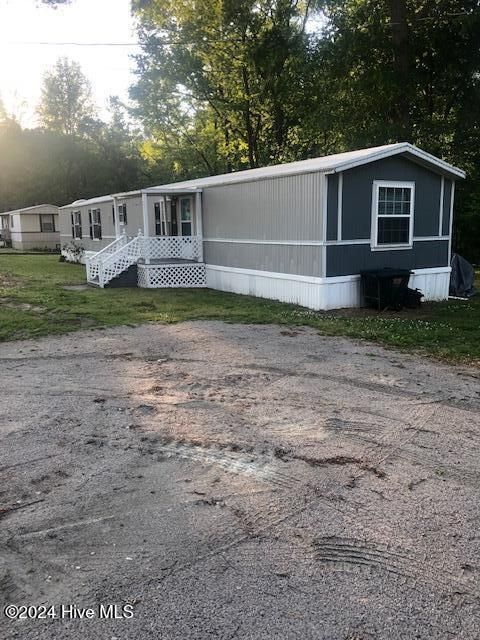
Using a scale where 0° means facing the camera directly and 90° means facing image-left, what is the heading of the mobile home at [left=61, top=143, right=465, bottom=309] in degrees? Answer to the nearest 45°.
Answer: approximately 45°

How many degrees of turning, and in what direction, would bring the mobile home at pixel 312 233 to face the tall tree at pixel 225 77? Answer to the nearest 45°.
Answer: approximately 135° to its right

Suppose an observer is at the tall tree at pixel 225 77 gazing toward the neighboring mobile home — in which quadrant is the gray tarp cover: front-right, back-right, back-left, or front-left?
back-left
